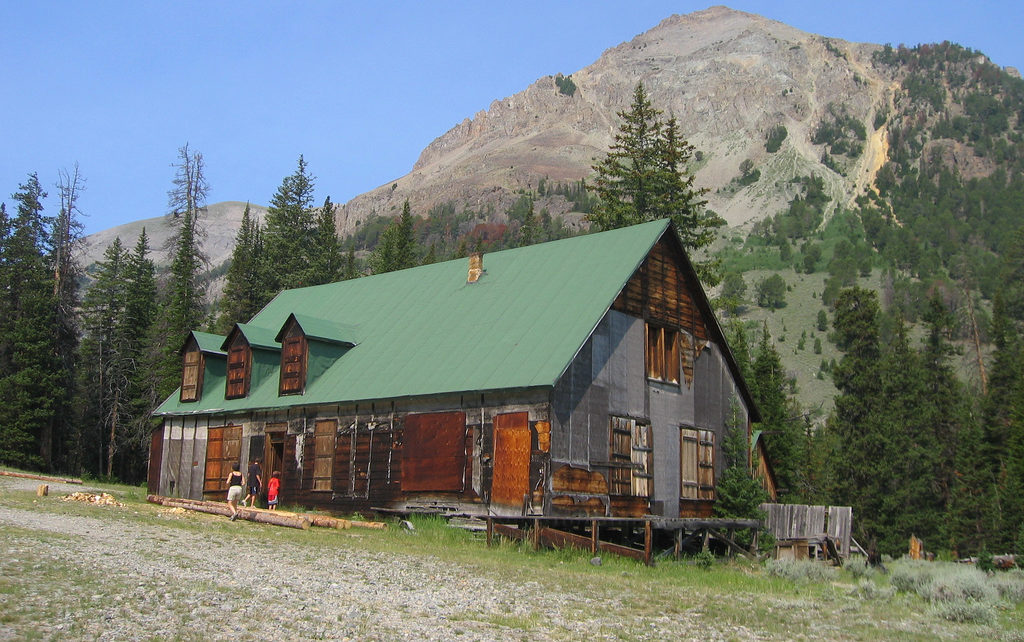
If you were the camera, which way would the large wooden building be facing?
facing the viewer and to the left of the viewer
